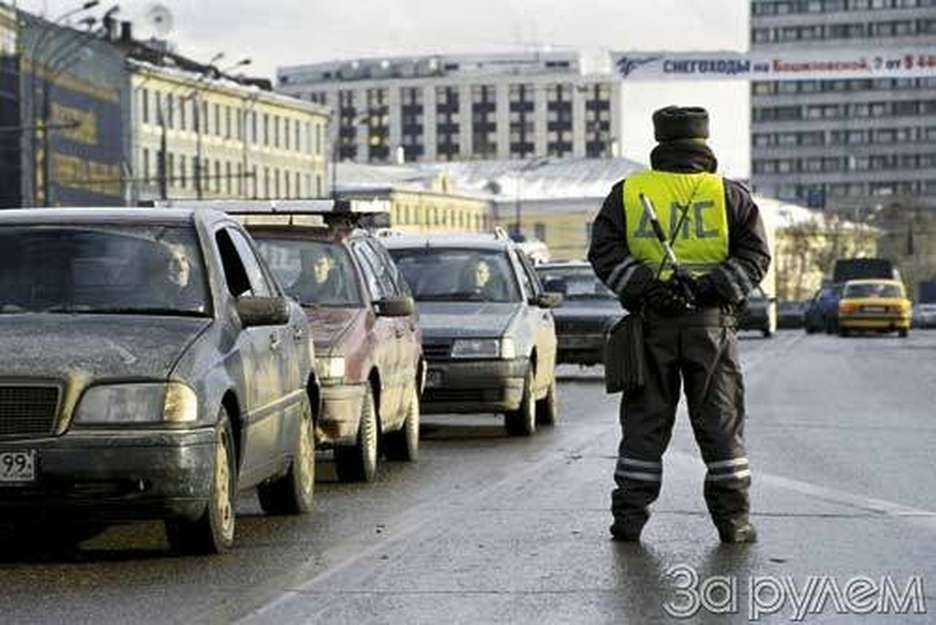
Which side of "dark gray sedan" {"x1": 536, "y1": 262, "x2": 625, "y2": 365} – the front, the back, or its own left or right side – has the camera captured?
front

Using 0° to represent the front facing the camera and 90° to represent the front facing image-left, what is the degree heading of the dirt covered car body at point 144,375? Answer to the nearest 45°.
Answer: approximately 0°

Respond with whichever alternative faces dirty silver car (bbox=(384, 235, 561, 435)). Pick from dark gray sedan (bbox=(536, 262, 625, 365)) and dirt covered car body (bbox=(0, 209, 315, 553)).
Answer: the dark gray sedan

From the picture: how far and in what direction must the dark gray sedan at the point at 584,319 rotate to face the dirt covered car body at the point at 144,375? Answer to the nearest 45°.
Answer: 0° — it already faces it

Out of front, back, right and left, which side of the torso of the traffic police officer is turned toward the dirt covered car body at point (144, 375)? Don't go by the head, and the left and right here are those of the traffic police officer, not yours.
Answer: left

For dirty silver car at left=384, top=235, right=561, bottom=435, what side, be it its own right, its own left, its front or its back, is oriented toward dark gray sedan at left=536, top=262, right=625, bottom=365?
back

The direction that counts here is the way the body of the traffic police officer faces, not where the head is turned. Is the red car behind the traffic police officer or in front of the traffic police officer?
in front

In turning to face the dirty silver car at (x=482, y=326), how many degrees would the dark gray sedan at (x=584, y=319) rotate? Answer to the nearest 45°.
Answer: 0° — it already faces it

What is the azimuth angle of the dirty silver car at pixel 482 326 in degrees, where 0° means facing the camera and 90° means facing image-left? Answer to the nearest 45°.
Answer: approximately 0°

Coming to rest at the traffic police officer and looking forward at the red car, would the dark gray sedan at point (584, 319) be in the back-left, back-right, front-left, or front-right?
front-right

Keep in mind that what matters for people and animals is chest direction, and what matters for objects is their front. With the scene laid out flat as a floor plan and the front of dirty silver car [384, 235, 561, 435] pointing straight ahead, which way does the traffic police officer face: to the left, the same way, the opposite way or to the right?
the opposite way

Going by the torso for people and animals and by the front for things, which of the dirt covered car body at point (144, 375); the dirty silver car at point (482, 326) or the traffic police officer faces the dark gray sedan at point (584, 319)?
the traffic police officer

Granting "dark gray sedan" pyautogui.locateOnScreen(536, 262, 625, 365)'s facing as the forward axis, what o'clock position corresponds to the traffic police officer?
The traffic police officer is roughly at 12 o'clock from the dark gray sedan.

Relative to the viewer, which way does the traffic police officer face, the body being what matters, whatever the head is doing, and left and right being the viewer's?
facing away from the viewer

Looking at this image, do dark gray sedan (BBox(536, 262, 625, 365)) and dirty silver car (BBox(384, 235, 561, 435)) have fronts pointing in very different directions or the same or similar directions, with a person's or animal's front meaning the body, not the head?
same or similar directions

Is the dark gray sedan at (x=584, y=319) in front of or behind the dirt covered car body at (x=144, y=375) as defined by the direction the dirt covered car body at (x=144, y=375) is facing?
behind

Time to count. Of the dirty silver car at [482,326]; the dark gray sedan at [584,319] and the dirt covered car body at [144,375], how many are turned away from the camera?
0

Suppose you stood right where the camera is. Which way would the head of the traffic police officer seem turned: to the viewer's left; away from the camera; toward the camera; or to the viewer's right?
away from the camera

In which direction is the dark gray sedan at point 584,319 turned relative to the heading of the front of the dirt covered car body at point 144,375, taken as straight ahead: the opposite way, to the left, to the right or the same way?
the same way
